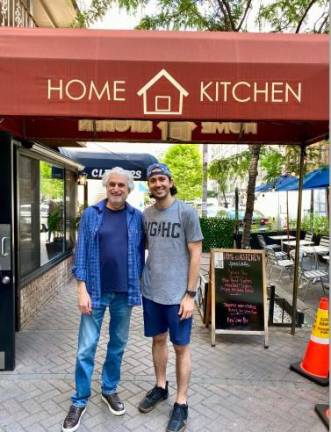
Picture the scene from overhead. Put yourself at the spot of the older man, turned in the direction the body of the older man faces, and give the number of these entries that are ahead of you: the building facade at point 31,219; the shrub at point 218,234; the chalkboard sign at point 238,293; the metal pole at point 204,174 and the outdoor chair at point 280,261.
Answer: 0

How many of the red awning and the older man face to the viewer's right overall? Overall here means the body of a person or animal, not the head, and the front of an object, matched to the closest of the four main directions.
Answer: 0

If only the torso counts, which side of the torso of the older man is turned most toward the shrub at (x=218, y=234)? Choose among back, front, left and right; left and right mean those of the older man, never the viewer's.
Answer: back

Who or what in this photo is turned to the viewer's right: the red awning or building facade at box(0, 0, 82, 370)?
the building facade

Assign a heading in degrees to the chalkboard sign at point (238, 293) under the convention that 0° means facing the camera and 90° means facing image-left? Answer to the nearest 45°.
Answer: approximately 0°

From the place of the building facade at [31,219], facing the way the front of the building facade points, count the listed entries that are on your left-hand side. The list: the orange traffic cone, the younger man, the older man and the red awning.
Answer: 0

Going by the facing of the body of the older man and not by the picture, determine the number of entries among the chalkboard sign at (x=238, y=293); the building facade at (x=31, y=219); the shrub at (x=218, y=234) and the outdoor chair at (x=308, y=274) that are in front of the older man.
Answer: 0

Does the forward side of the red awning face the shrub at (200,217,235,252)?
no

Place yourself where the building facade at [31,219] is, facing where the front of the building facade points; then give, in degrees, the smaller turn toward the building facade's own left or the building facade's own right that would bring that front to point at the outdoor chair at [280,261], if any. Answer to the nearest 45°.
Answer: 0° — it already faces it

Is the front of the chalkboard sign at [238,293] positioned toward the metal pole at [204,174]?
no

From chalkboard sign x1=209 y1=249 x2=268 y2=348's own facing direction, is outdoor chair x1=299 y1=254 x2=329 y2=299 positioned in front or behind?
behind

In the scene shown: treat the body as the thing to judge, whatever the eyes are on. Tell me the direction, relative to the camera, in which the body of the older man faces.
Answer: toward the camera

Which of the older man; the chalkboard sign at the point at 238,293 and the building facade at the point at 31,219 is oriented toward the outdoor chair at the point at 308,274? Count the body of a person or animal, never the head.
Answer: the building facade

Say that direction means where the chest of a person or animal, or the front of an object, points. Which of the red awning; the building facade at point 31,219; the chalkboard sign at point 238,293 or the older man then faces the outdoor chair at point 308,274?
the building facade

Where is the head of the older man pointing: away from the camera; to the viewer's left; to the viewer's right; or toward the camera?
toward the camera

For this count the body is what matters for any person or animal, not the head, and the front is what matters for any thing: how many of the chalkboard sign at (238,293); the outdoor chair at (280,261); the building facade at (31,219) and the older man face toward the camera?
2

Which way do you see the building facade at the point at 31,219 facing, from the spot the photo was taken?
facing to the right of the viewer
